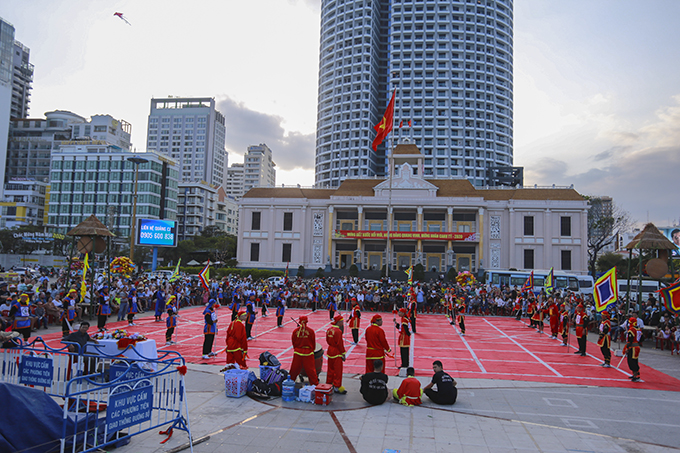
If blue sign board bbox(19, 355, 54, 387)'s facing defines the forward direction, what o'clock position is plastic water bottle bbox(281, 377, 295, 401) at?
The plastic water bottle is roughly at 9 o'clock from the blue sign board.

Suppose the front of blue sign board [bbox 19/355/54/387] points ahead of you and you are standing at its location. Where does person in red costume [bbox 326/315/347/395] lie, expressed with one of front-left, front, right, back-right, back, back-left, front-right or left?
left

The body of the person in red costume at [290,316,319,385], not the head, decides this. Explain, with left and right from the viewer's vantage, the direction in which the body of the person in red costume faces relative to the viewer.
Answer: facing away from the viewer

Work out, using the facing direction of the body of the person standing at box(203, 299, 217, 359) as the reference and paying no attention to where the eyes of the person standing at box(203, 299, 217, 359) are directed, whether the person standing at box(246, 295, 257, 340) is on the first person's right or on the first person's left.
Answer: on the first person's left

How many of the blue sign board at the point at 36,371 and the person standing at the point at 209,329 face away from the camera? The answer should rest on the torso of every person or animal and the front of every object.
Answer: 0

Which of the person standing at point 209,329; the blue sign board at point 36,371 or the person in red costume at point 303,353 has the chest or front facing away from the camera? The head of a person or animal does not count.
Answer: the person in red costume

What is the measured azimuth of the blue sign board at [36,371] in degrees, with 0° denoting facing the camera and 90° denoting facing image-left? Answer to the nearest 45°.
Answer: approximately 0°

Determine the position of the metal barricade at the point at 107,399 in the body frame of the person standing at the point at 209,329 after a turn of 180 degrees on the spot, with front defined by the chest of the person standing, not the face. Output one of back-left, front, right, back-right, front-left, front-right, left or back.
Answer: left

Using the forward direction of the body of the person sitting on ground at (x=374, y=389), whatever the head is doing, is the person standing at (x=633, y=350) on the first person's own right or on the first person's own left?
on the first person's own right

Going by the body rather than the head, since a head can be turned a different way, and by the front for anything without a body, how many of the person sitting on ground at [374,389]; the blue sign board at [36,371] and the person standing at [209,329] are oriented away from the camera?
1

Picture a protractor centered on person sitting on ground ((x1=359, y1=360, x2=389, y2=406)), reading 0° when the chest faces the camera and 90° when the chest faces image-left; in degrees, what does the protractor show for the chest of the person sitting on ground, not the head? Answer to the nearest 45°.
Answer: approximately 180°
